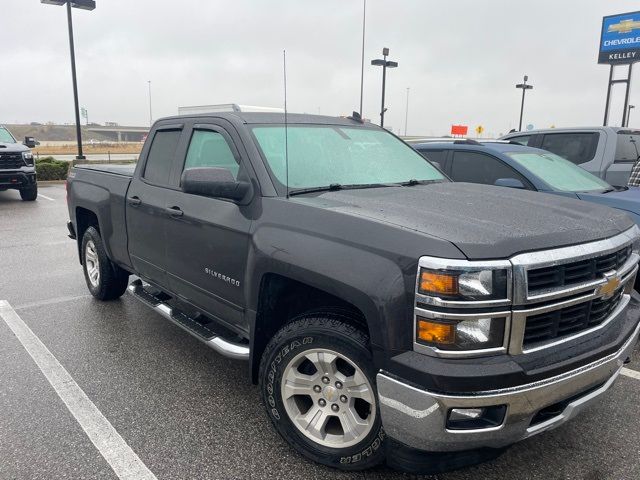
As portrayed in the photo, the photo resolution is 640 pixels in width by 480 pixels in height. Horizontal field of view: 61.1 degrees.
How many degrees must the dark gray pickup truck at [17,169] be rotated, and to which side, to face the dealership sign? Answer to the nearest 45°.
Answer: approximately 90° to its left

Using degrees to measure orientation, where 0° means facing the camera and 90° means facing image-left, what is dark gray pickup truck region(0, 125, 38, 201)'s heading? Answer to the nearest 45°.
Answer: approximately 0°

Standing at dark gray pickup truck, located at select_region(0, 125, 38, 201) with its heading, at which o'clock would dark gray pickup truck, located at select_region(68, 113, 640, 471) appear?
dark gray pickup truck, located at select_region(68, 113, 640, 471) is roughly at 12 o'clock from dark gray pickup truck, located at select_region(0, 125, 38, 201).

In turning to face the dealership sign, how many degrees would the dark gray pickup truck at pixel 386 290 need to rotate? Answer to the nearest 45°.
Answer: approximately 90° to its left

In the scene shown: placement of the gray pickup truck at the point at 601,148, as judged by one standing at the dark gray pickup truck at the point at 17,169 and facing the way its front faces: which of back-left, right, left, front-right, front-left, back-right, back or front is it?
front-left

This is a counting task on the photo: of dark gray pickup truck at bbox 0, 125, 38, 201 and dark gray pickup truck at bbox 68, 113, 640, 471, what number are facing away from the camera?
0

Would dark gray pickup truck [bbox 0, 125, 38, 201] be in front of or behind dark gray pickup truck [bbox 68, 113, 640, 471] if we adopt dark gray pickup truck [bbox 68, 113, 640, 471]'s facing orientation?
behind

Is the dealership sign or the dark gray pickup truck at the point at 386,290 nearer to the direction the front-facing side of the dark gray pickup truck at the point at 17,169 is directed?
the dark gray pickup truck

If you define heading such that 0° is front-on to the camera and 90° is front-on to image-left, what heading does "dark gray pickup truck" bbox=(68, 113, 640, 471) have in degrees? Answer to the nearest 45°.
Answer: approximately 315°

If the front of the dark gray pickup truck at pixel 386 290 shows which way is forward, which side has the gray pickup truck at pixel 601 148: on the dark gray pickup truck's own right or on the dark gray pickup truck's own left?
on the dark gray pickup truck's own left
